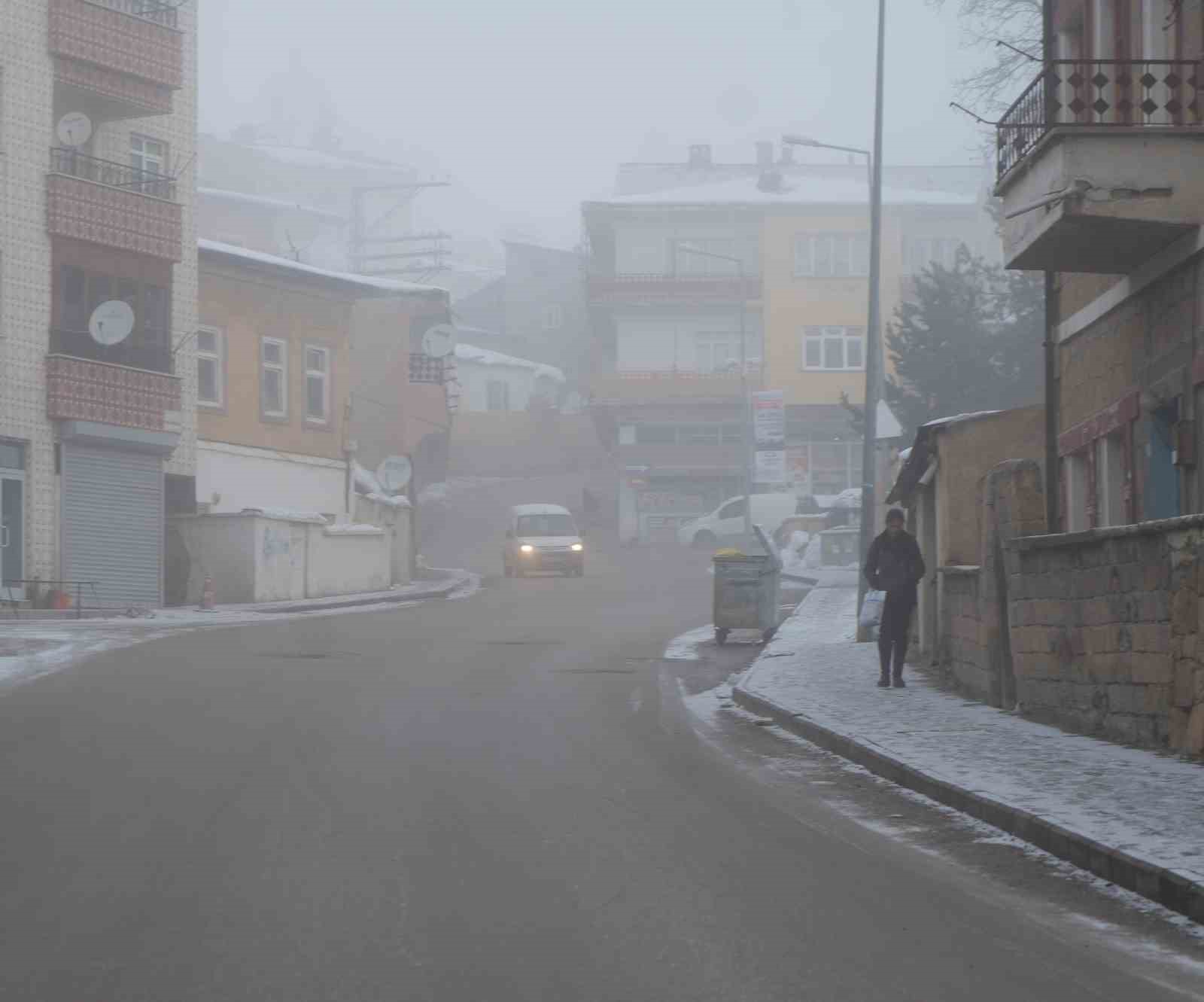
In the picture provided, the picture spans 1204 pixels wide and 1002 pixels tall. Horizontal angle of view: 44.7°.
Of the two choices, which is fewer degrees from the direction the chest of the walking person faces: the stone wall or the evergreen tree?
the stone wall

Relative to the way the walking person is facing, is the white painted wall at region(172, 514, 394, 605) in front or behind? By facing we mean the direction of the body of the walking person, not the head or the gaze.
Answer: behind

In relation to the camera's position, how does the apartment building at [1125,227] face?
facing the viewer and to the left of the viewer

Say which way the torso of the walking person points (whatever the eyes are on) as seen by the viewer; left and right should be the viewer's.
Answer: facing the viewer

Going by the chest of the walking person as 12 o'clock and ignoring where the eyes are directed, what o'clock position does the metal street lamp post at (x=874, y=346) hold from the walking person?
The metal street lamp post is roughly at 6 o'clock from the walking person.

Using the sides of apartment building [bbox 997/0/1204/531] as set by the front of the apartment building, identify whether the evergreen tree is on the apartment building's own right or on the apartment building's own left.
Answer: on the apartment building's own right

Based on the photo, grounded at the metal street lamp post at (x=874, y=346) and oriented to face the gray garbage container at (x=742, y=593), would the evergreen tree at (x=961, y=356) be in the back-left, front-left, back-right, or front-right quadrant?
back-right
